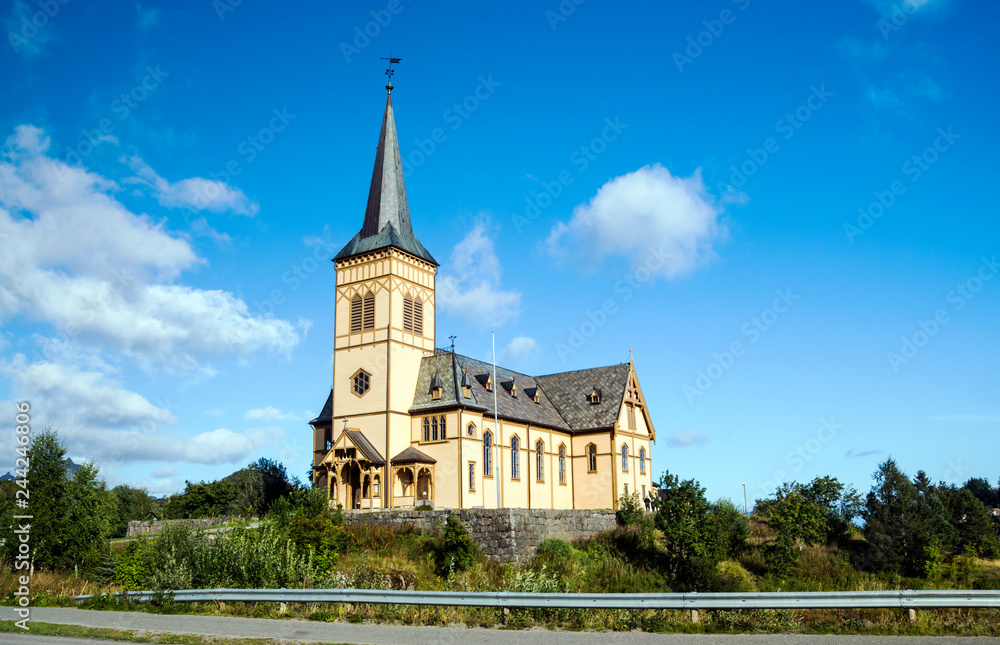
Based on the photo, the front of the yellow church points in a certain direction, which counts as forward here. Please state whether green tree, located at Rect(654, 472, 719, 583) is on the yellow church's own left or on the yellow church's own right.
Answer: on the yellow church's own left

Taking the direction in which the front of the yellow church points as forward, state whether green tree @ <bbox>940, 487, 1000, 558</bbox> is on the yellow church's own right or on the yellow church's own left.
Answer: on the yellow church's own left

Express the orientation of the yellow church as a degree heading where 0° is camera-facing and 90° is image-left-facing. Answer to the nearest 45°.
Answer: approximately 45°

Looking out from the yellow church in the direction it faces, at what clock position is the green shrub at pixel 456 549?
The green shrub is roughly at 10 o'clock from the yellow church.

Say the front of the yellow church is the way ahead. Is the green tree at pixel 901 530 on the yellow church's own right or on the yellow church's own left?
on the yellow church's own left

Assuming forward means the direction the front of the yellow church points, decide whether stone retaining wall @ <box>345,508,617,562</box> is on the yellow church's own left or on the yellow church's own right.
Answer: on the yellow church's own left

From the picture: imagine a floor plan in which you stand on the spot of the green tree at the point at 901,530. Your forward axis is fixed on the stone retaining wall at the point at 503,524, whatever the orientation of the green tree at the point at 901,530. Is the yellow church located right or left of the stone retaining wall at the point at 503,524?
right
